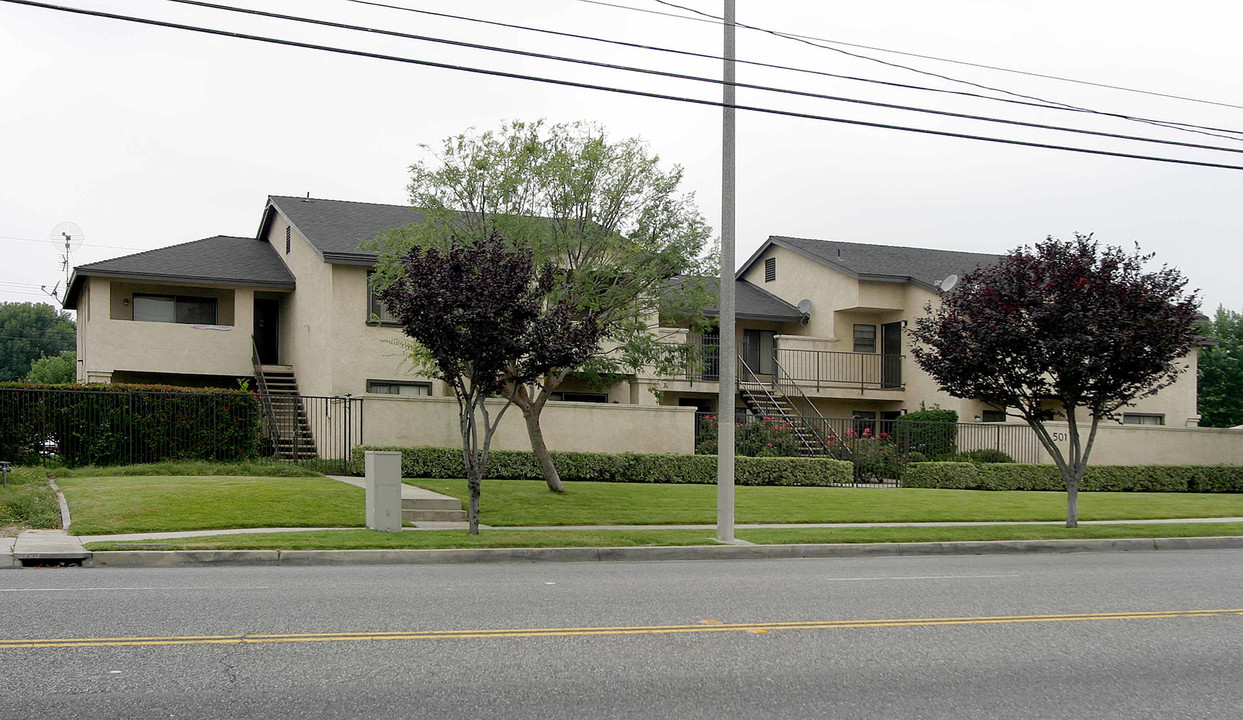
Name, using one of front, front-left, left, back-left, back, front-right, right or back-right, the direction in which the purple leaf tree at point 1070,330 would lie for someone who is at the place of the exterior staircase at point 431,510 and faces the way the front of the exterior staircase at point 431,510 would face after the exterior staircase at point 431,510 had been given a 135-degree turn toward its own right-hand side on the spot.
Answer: back-right

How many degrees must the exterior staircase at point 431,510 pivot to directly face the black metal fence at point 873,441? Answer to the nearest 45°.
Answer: approximately 135° to its left

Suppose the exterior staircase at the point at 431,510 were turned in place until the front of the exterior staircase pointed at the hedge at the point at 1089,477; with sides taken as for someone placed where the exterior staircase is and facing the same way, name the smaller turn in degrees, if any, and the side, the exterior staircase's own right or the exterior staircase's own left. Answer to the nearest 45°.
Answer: approximately 135° to the exterior staircase's own left

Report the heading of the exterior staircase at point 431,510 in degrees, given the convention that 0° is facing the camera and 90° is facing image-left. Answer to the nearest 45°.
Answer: approximately 0°

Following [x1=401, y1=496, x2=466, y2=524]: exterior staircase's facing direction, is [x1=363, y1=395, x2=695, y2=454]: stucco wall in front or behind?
behind

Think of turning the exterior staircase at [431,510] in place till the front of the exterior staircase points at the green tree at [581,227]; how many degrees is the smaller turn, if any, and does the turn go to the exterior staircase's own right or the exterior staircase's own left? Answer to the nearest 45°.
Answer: approximately 135° to the exterior staircase's own left

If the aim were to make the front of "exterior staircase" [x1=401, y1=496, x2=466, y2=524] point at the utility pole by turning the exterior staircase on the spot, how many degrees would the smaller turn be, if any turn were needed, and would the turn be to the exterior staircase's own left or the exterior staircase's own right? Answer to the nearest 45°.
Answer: approximately 45° to the exterior staircase's own left
